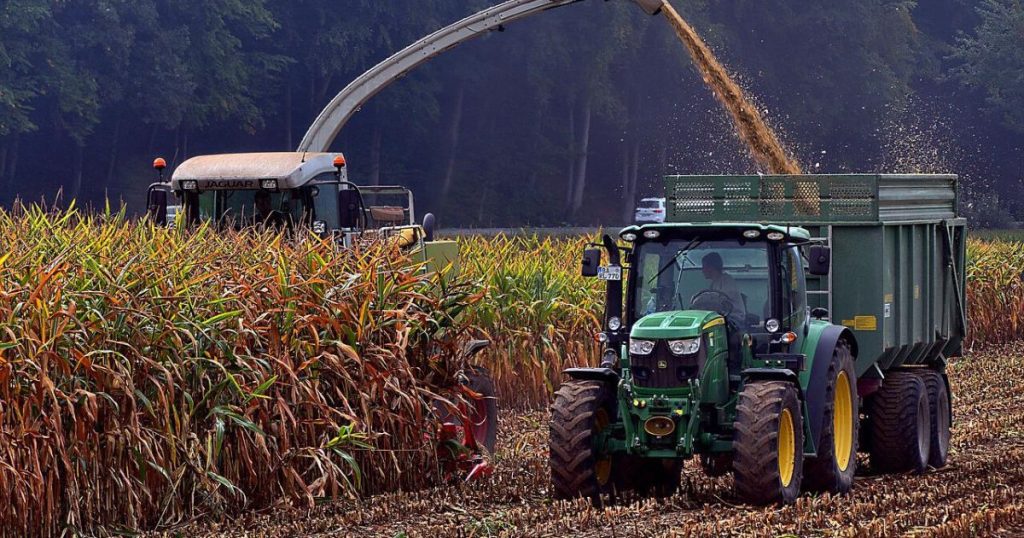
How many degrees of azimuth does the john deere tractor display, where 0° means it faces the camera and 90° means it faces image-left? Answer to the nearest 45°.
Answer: approximately 45°
